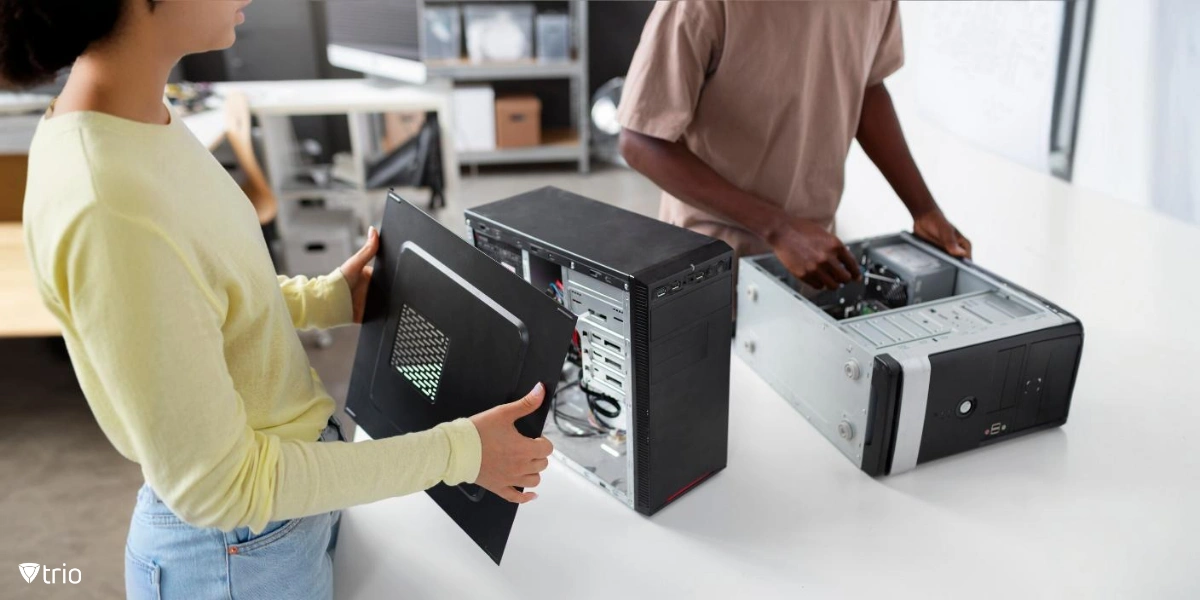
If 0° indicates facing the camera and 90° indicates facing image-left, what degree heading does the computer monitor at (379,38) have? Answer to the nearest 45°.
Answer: approximately 45°

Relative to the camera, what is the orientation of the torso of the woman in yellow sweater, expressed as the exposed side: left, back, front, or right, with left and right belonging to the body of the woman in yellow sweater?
right

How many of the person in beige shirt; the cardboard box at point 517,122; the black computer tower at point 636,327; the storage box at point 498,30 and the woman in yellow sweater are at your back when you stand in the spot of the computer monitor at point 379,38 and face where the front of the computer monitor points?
2

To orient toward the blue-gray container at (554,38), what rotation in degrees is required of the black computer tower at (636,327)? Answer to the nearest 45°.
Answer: approximately 135° to its left

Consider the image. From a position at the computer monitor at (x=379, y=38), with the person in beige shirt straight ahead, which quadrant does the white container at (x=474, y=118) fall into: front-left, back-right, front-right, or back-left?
back-left

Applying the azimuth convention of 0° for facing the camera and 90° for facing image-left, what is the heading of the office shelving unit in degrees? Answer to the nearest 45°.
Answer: approximately 0°

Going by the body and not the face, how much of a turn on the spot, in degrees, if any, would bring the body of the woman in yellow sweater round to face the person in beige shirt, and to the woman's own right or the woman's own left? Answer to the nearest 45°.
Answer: approximately 45° to the woman's own left

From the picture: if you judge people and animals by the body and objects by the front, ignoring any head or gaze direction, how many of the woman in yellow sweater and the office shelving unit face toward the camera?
1

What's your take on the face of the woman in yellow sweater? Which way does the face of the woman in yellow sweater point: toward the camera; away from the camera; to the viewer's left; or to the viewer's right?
to the viewer's right

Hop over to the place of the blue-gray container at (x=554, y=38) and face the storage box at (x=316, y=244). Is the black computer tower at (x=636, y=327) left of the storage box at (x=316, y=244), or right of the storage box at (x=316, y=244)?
left

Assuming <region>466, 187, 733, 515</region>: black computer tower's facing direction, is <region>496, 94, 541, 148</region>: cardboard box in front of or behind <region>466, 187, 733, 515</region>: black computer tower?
behind
